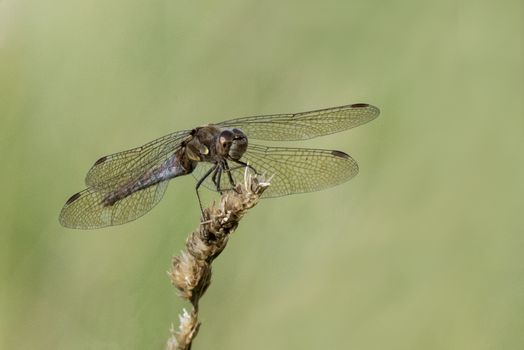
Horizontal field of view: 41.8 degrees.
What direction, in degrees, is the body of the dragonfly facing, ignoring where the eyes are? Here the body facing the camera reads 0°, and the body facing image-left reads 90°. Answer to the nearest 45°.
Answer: approximately 315°
